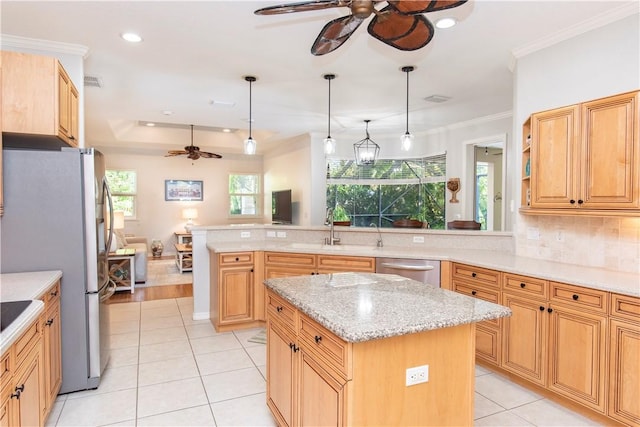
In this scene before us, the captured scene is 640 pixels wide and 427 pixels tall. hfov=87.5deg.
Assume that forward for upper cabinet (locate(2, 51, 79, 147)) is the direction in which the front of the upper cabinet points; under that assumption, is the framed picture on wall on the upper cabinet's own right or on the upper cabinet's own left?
on the upper cabinet's own left

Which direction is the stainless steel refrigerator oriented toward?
to the viewer's right

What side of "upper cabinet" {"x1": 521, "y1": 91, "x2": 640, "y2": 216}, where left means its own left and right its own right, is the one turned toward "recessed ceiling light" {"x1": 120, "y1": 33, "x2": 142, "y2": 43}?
front

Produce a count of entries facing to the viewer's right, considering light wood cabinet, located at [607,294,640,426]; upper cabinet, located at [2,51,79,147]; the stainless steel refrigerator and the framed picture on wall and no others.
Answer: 2

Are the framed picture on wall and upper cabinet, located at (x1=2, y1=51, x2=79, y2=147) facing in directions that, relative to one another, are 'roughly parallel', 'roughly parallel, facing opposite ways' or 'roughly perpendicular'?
roughly perpendicular

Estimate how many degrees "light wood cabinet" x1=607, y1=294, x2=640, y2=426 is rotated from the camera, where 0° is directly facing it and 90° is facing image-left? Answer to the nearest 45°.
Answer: approximately 45°

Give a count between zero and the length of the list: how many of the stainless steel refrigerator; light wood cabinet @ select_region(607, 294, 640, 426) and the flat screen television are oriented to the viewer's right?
1

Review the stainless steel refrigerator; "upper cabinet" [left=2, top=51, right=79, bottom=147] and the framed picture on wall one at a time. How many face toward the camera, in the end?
1

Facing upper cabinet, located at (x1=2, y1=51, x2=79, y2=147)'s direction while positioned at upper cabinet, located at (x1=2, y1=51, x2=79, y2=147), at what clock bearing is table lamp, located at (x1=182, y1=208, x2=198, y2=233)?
The table lamp is roughly at 10 o'clock from the upper cabinet.

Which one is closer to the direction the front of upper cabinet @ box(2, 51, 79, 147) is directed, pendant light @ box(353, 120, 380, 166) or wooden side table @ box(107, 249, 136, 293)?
the pendant light

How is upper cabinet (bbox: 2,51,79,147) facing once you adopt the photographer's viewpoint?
facing to the right of the viewer
